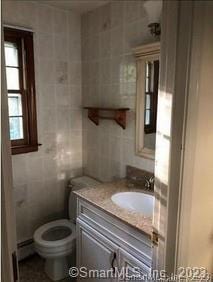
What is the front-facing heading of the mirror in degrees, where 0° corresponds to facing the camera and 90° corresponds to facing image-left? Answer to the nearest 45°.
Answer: approximately 45°

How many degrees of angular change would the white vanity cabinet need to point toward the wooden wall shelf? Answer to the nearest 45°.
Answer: approximately 135° to its right

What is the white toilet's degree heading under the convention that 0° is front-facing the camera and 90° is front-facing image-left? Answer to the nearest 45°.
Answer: approximately 45°

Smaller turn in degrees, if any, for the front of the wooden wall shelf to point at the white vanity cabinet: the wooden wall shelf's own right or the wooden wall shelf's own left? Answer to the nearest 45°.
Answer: approximately 45° to the wooden wall shelf's own left

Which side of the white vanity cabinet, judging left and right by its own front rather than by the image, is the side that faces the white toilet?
right
